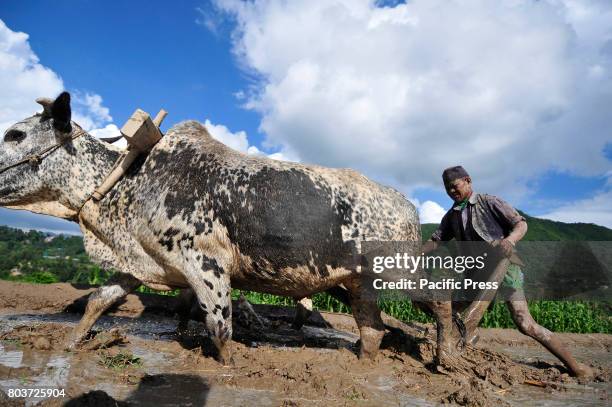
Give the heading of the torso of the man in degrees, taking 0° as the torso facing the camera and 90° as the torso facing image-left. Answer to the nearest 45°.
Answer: approximately 45°

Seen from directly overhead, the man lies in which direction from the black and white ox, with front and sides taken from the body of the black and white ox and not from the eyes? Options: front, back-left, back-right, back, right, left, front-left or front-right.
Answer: back

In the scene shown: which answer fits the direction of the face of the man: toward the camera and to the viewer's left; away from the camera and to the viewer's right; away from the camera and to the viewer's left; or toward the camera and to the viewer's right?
toward the camera and to the viewer's left

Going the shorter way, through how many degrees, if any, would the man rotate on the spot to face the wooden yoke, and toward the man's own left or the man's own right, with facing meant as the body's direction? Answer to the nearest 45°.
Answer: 0° — they already face it

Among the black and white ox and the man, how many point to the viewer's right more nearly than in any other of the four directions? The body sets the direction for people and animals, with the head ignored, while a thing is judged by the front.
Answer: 0

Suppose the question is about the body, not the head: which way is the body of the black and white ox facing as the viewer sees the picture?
to the viewer's left

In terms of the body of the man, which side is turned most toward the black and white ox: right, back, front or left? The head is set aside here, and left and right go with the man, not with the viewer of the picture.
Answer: front
